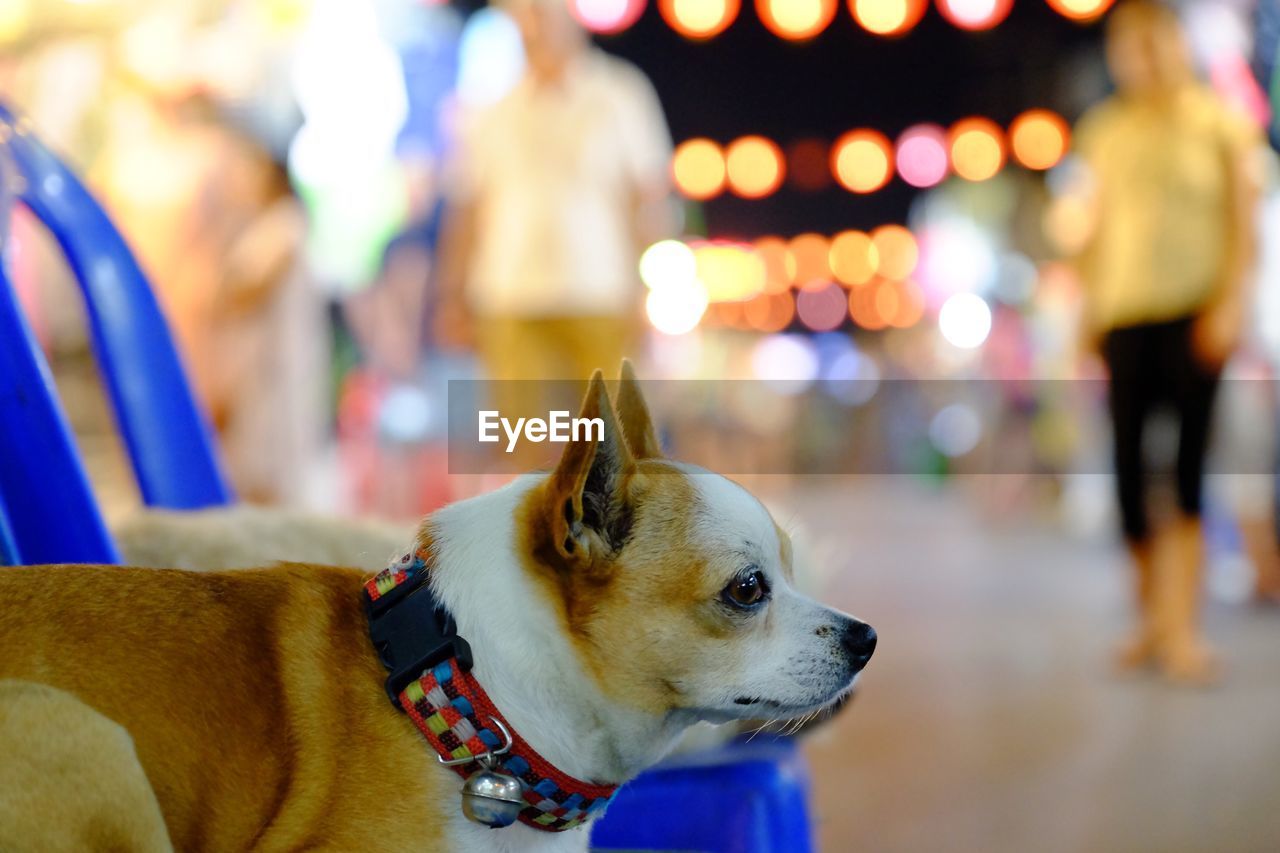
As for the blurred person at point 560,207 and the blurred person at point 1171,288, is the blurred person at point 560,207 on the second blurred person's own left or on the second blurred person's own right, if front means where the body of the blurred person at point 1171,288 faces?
on the second blurred person's own right

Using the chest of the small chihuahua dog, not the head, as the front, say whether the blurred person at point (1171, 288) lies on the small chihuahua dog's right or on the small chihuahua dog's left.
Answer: on the small chihuahua dog's left

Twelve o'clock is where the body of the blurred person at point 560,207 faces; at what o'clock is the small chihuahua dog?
The small chihuahua dog is roughly at 12 o'clock from the blurred person.

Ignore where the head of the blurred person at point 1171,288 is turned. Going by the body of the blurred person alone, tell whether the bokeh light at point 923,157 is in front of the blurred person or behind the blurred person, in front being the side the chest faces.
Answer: behind

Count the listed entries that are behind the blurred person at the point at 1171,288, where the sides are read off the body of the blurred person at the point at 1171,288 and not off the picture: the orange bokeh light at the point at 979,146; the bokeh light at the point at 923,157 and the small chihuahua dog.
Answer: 2

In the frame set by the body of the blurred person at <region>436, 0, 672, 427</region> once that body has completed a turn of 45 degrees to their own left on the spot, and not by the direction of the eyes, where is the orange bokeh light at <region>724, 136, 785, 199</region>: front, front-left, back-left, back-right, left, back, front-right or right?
back-left

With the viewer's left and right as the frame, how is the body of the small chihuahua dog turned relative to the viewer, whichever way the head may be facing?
facing to the right of the viewer

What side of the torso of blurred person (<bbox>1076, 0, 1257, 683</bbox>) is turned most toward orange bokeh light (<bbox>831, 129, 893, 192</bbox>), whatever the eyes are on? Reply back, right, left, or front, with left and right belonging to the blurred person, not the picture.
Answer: back

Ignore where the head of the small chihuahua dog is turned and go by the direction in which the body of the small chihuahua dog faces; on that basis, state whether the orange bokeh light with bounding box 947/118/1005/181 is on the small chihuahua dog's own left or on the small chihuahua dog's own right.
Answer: on the small chihuahua dog's own left

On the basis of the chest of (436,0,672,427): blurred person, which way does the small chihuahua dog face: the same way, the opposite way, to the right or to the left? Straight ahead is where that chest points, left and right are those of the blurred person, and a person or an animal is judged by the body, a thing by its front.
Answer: to the left

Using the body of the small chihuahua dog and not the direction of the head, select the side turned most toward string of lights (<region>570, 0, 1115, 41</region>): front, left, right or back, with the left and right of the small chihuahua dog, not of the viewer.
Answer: left
